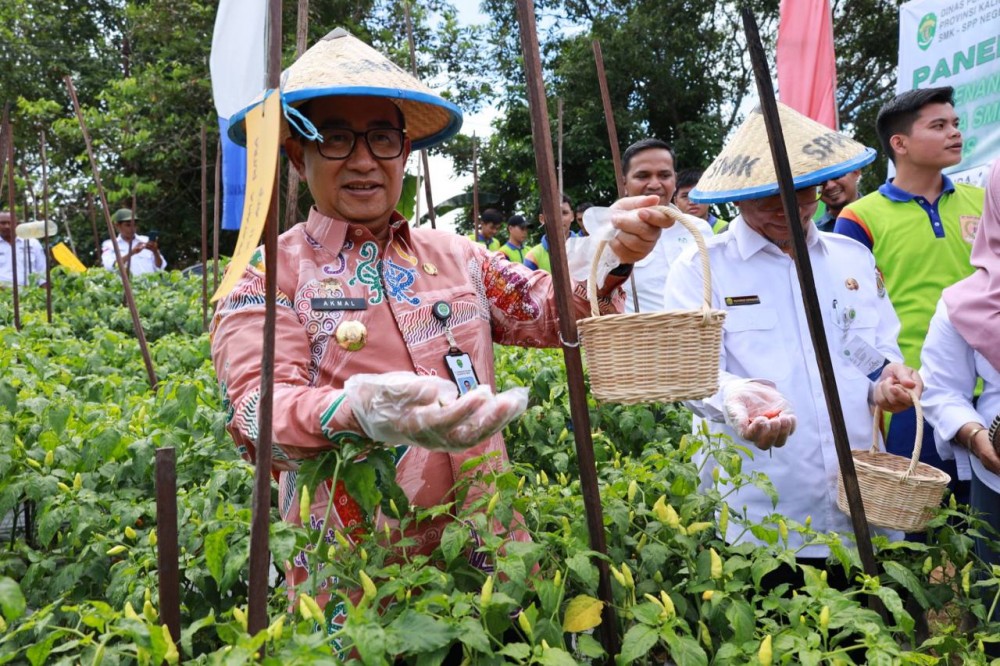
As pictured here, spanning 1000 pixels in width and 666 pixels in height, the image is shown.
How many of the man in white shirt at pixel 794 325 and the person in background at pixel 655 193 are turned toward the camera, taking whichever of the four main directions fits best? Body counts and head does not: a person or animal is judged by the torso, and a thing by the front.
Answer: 2

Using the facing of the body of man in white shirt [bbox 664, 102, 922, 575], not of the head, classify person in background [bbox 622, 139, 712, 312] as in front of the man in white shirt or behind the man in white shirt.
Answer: behind

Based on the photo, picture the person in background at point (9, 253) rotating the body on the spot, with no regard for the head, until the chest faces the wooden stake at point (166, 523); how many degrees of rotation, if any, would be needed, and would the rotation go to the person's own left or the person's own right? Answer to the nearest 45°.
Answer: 0° — they already face it

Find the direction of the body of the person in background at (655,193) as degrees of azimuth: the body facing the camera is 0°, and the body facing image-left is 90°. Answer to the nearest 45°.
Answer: approximately 0°
